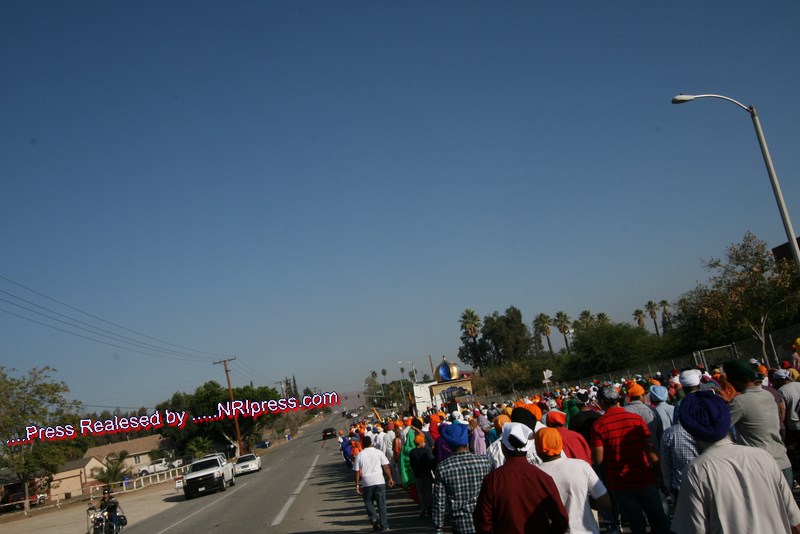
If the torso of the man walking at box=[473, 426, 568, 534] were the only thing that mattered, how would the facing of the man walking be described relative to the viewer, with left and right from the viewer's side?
facing away from the viewer

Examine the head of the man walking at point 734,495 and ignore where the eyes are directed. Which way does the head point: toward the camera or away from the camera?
away from the camera

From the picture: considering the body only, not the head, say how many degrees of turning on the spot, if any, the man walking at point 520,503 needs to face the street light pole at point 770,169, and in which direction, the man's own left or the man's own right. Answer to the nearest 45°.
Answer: approximately 45° to the man's own right

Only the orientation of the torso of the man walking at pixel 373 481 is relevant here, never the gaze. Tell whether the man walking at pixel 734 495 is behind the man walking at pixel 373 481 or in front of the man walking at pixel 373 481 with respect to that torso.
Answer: behind

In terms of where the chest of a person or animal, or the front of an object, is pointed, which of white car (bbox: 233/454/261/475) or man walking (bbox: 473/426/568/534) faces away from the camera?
the man walking

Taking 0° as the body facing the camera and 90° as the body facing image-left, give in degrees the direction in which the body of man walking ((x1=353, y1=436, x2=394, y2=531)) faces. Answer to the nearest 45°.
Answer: approximately 180°

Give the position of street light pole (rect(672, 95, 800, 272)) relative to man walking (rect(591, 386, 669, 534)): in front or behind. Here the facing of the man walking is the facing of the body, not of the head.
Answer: in front

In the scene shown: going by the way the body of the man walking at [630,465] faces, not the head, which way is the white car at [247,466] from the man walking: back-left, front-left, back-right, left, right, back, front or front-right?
front-left

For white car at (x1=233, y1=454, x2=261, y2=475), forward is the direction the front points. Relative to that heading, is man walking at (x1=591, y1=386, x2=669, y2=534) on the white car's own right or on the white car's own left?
on the white car's own left

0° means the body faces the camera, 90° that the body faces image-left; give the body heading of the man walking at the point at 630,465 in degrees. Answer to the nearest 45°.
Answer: approximately 180°

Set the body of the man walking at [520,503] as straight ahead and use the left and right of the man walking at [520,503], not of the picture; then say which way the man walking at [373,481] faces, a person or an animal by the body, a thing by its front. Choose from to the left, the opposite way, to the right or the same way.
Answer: the same way

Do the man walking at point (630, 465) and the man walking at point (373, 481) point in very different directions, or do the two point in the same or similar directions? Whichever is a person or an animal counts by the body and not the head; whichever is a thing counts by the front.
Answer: same or similar directions

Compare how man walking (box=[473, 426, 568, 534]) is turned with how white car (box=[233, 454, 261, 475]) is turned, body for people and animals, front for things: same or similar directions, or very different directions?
very different directions

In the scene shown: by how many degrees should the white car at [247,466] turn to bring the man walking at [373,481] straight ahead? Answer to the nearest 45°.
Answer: approximately 45° to its left

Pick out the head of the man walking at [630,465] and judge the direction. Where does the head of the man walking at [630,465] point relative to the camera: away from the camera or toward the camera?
away from the camera

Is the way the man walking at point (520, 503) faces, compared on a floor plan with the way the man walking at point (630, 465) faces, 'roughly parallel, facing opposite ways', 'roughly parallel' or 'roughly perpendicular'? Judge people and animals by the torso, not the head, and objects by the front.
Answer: roughly parallel

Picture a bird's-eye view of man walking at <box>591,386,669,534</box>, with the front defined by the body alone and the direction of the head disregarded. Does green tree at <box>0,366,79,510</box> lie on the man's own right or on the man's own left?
on the man's own left

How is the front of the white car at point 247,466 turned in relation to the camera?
facing the viewer and to the left of the viewer

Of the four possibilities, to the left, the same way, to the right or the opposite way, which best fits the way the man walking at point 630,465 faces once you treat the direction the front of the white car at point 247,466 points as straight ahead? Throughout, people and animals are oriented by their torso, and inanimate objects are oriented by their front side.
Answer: the opposite way
